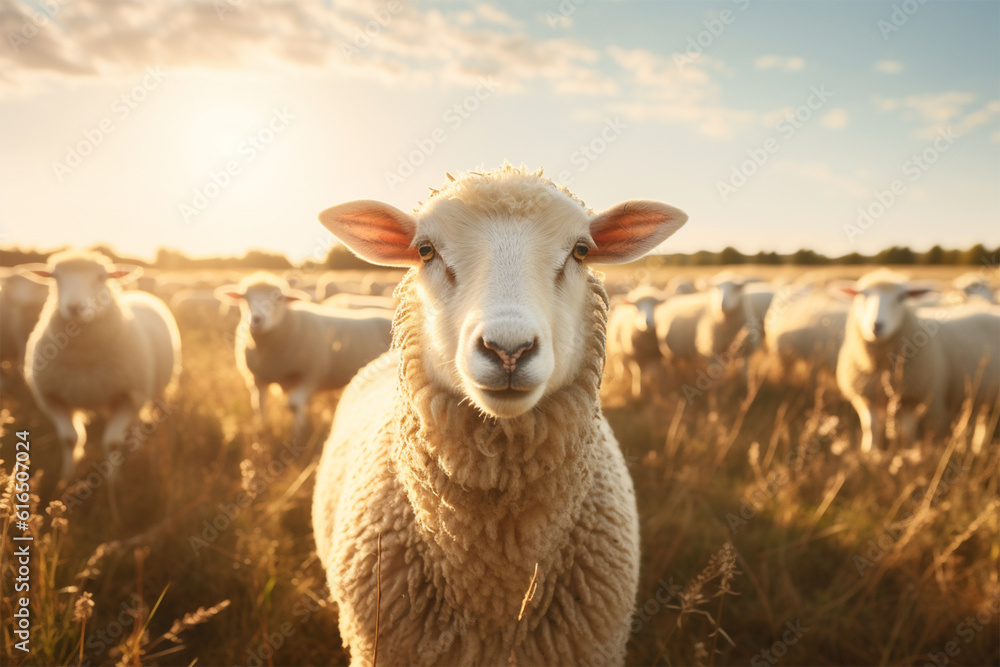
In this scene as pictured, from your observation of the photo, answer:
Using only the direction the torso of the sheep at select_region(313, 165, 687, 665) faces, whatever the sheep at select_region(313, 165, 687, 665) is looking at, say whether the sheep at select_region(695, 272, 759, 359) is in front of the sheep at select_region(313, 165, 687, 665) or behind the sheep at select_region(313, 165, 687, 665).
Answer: behind

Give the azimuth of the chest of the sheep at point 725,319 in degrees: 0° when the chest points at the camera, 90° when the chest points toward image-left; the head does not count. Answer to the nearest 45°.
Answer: approximately 0°

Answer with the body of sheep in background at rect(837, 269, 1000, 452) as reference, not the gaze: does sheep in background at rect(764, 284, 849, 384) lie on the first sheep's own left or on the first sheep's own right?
on the first sheep's own right

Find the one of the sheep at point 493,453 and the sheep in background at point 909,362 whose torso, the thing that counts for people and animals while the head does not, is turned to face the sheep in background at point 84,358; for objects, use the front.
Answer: the sheep in background at point 909,362

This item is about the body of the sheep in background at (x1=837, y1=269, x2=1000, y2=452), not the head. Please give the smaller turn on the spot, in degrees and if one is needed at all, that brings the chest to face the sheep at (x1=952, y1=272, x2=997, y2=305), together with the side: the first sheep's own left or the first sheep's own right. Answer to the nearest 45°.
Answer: approximately 135° to the first sheep's own right

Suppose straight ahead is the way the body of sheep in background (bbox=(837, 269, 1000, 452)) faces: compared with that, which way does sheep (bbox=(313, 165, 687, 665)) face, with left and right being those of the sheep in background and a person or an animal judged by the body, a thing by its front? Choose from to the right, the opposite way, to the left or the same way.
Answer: to the left

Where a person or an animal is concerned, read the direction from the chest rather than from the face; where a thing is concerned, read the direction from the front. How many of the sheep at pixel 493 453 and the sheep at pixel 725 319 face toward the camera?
2

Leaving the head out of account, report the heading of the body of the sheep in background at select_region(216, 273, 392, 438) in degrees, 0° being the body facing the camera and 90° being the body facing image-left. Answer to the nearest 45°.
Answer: approximately 45°

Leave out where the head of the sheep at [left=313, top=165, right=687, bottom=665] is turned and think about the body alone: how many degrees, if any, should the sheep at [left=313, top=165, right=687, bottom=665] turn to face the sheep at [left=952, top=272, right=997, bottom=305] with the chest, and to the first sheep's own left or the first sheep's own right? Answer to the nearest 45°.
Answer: approximately 135° to the first sheep's own left
